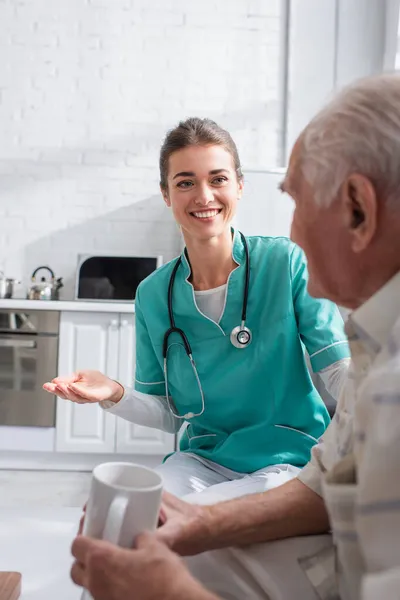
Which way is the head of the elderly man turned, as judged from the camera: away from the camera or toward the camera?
away from the camera

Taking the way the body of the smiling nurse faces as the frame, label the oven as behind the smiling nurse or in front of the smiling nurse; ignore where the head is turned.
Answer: behind

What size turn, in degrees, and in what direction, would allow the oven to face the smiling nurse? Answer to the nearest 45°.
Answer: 0° — it already faces them

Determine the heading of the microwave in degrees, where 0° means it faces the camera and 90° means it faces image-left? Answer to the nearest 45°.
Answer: approximately 0°

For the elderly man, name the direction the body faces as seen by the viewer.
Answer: to the viewer's left
